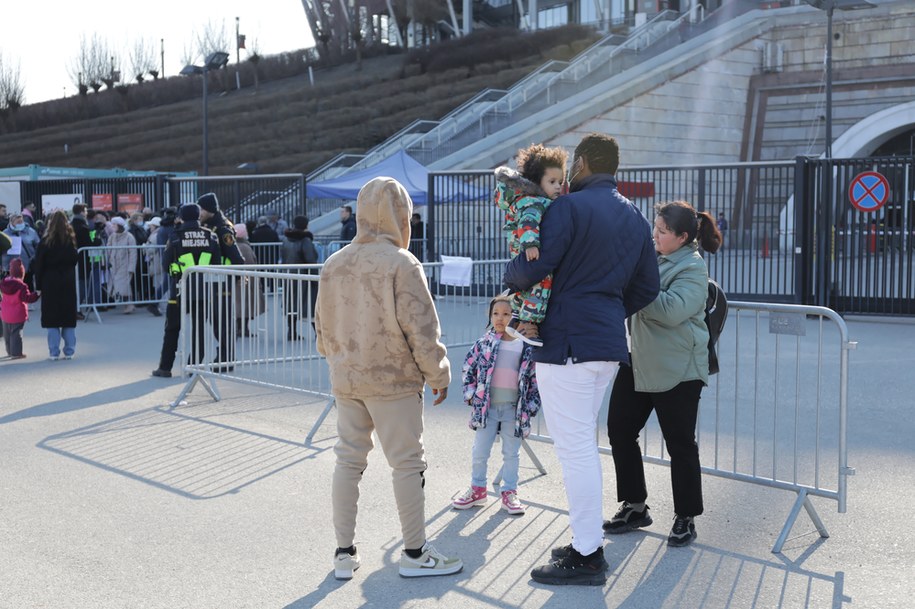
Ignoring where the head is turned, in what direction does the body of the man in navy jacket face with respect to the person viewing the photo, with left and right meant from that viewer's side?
facing away from the viewer and to the left of the viewer

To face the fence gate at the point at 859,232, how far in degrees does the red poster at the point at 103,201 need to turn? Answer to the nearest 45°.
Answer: approximately 45° to its left

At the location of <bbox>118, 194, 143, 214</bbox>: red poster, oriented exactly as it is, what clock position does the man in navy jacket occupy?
The man in navy jacket is roughly at 12 o'clock from the red poster.

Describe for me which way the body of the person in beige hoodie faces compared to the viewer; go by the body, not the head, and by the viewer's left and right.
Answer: facing away from the viewer and to the right of the viewer

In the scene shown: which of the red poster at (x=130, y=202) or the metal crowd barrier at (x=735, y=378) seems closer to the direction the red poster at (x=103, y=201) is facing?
the metal crowd barrier

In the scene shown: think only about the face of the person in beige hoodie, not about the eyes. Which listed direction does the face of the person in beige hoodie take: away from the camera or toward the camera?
away from the camera

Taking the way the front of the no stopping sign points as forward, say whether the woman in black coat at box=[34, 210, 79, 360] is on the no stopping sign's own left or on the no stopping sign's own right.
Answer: on the no stopping sign's own right
